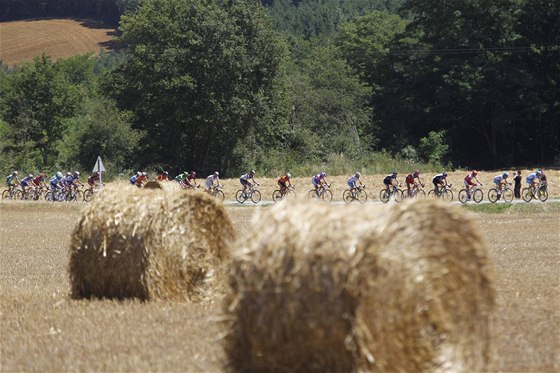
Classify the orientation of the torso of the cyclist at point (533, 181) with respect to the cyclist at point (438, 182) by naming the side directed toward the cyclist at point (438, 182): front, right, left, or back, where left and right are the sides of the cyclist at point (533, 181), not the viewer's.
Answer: back

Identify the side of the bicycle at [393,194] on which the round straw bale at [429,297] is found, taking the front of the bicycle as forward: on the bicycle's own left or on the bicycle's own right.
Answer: on the bicycle's own right

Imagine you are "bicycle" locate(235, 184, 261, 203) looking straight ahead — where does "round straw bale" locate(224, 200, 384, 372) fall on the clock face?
The round straw bale is roughly at 3 o'clock from the bicycle.

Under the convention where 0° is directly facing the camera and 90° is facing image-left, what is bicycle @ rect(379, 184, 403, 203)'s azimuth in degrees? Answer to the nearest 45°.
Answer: approximately 270°

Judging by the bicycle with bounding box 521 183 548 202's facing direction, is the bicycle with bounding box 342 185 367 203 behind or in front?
behind

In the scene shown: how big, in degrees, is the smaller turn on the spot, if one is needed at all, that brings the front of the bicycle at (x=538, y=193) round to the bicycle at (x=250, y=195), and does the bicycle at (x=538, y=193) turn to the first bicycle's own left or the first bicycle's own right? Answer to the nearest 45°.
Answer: approximately 180°

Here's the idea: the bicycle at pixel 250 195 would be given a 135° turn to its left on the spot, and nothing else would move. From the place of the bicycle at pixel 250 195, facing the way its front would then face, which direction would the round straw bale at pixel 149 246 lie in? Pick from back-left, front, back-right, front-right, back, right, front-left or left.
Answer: back-left

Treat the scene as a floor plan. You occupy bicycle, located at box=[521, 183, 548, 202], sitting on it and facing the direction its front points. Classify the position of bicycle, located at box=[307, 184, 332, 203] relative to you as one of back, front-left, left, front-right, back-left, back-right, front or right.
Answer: back

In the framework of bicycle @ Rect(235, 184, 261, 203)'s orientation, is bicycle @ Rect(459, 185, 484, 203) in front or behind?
in front

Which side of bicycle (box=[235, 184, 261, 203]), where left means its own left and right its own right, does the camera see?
right

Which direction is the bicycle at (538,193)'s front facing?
to the viewer's right

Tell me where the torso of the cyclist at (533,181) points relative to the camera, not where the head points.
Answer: to the viewer's right

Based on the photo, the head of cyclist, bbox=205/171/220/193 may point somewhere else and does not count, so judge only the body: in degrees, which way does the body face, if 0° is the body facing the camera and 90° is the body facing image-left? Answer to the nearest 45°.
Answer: approximately 270°

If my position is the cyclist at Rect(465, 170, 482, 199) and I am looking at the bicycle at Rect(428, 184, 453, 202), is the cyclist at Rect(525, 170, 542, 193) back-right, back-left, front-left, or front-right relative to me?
back-right
